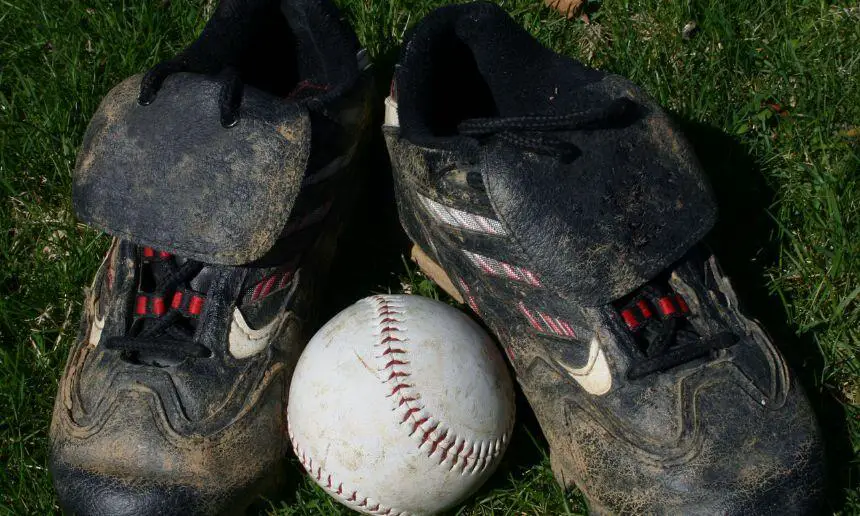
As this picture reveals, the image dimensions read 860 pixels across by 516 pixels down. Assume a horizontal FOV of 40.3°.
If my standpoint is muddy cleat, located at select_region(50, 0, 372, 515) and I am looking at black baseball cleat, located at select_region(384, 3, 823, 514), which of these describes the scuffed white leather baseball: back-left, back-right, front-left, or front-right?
front-right

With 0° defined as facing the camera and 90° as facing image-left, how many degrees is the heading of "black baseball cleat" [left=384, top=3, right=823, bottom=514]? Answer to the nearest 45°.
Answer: approximately 315°

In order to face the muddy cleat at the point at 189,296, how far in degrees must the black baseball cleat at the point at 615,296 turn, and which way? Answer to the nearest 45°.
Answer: approximately 135° to its right
